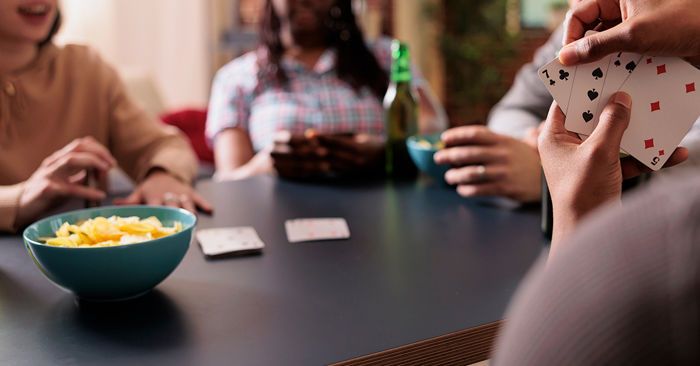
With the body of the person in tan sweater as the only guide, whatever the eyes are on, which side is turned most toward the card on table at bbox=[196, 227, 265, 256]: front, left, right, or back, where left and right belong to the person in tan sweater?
front

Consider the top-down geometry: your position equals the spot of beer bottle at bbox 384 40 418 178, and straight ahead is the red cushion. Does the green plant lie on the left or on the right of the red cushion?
right

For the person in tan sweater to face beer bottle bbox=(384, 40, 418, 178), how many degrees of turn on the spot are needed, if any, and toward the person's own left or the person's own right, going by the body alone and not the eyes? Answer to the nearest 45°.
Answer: approximately 90° to the person's own left

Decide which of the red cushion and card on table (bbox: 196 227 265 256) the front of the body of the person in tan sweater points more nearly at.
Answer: the card on table

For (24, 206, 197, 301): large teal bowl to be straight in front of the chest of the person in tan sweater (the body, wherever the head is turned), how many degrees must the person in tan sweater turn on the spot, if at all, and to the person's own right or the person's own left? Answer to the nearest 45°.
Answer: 0° — they already face it

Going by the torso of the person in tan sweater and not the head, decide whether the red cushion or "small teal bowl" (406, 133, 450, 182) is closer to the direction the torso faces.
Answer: the small teal bowl

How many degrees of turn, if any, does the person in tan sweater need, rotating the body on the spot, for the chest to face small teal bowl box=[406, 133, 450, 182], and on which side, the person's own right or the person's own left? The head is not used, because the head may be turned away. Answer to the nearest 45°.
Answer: approximately 45° to the person's own left

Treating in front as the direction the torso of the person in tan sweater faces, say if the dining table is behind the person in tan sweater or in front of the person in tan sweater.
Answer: in front
